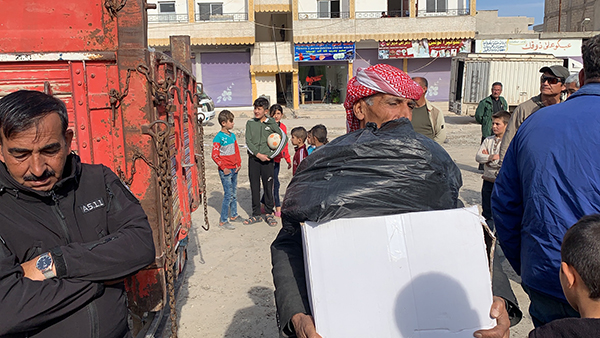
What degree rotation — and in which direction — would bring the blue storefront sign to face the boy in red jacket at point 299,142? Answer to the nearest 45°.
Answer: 0° — it already faces them

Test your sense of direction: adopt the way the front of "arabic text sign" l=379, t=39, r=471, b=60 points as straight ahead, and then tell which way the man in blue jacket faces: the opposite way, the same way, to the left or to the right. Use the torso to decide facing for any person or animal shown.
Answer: the opposite way

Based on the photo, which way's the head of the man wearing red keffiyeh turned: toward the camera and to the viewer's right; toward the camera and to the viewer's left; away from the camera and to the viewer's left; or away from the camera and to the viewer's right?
toward the camera and to the viewer's right

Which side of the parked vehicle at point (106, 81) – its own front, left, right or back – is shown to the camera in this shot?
back

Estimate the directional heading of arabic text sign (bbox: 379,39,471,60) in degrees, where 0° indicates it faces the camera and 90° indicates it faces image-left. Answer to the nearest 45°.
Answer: approximately 0°

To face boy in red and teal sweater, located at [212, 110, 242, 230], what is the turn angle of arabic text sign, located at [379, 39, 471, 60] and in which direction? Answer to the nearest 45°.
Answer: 0° — it already faces them

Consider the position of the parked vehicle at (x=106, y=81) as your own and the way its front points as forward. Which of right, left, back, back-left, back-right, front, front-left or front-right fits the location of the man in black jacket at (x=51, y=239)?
back

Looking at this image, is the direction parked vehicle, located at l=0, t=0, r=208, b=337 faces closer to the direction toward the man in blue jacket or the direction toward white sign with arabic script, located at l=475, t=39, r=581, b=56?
the white sign with arabic script

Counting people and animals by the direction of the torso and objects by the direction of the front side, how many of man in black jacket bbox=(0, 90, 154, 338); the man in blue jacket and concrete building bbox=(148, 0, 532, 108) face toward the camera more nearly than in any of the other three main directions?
2

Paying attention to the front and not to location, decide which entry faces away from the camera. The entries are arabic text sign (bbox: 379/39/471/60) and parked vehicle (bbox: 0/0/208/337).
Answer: the parked vehicle

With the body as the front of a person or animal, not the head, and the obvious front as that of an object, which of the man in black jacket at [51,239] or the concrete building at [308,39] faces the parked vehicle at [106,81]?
the concrete building

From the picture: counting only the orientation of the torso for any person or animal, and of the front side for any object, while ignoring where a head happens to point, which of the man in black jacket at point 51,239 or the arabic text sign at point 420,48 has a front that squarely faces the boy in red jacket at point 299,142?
the arabic text sign
